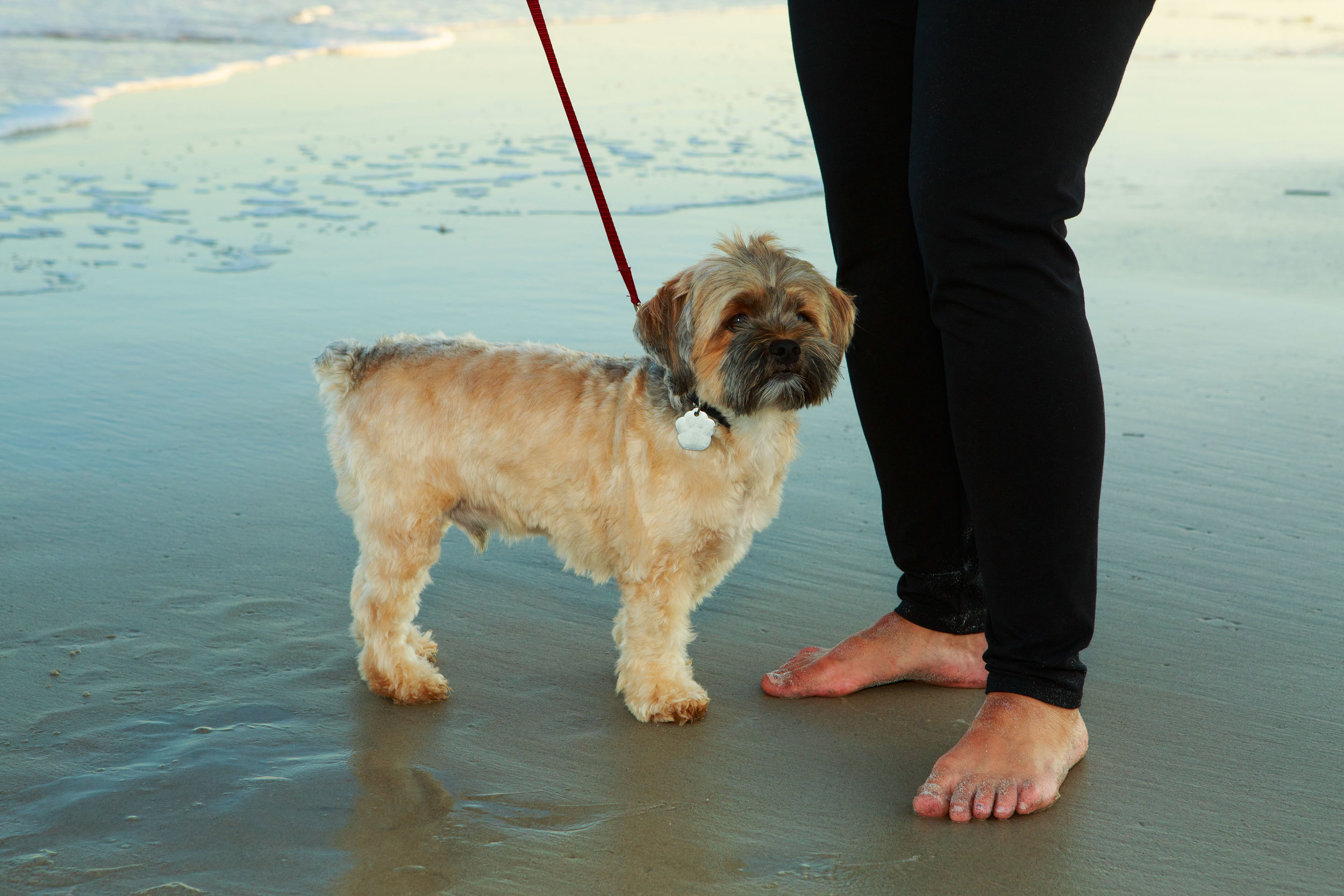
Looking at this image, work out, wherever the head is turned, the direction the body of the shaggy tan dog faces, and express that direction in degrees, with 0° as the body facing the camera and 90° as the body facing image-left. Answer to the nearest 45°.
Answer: approximately 270°
